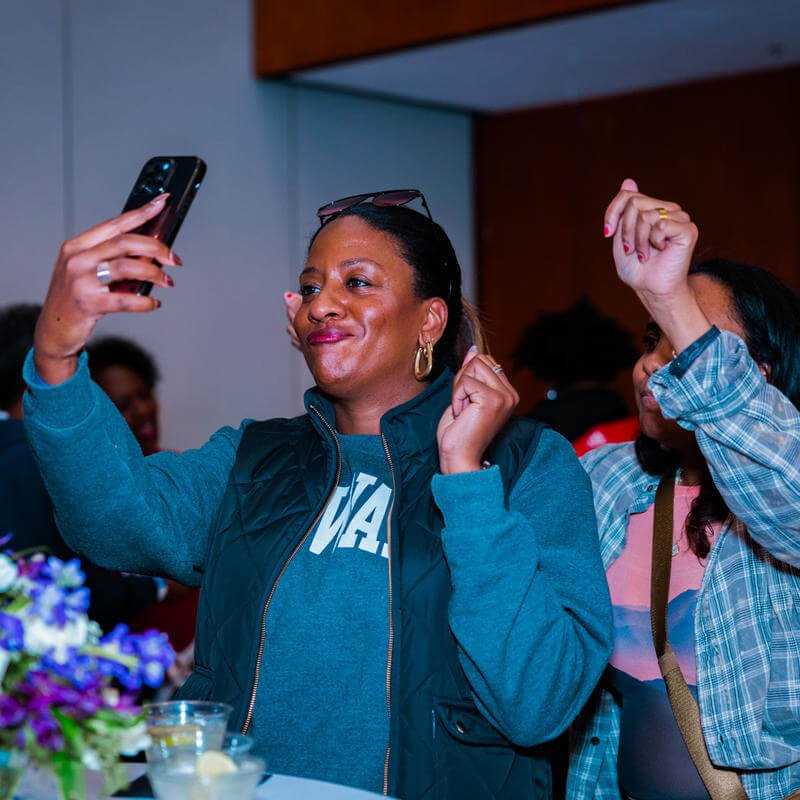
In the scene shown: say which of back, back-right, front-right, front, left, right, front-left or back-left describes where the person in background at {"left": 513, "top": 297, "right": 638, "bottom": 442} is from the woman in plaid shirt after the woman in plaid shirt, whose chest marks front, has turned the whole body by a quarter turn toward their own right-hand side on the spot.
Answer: front-right

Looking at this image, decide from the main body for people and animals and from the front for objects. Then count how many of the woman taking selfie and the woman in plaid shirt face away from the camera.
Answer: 0

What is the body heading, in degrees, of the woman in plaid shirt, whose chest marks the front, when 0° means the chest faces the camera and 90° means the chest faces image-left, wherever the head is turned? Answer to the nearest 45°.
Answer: approximately 45°

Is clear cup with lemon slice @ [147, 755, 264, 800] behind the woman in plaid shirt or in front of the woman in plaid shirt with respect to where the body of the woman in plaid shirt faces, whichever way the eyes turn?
in front

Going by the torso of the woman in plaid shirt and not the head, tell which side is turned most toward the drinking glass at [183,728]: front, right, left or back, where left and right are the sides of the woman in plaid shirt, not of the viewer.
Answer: front
